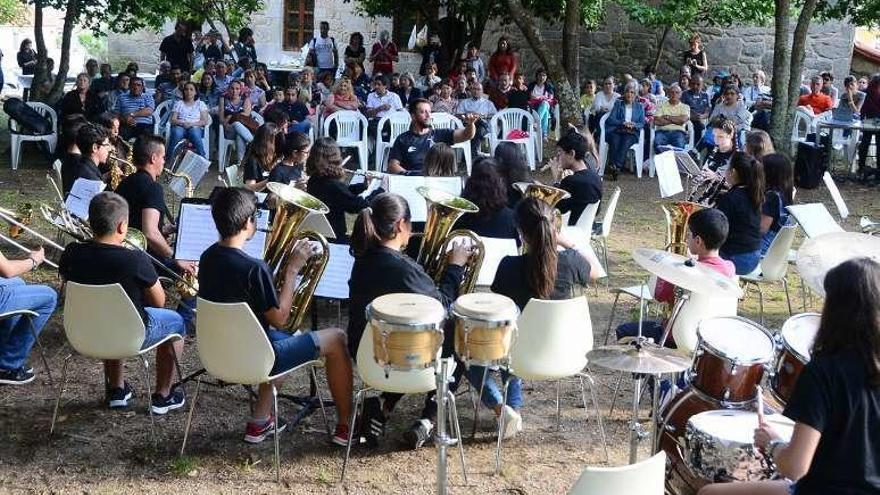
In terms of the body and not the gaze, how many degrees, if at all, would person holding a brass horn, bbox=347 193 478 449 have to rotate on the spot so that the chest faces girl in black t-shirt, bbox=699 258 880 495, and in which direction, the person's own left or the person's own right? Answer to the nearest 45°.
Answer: approximately 90° to the person's own right

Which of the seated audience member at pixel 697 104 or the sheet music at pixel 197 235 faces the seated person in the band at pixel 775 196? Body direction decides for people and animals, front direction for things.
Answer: the seated audience member at pixel 697 104

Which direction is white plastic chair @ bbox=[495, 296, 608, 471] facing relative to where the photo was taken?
away from the camera

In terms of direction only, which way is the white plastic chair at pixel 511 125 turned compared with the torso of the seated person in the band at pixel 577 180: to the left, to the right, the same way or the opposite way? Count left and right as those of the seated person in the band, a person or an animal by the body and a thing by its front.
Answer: to the left

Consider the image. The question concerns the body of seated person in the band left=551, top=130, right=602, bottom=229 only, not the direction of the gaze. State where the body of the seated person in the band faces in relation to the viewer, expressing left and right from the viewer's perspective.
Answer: facing to the left of the viewer

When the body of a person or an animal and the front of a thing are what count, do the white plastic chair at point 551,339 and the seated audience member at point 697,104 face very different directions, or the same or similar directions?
very different directions

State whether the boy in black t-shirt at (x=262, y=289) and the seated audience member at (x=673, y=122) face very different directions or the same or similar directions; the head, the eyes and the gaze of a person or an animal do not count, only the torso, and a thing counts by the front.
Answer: very different directions

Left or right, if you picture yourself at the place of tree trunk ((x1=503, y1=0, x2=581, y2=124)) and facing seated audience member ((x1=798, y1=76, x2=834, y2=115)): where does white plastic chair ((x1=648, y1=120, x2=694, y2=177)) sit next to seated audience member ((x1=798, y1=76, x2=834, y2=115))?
right

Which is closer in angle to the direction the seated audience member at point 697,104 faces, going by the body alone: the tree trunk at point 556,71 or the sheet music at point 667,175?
the sheet music

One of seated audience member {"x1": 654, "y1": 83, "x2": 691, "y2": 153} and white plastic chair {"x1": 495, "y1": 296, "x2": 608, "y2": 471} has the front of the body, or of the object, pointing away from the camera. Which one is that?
the white plastic chair
